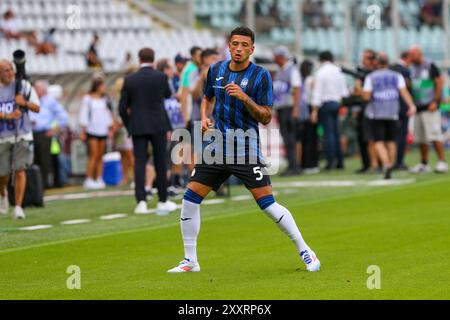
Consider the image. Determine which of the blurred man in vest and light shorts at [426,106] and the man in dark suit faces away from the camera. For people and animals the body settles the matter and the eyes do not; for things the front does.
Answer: the man in dark suit

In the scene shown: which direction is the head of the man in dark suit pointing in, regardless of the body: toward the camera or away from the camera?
away from the camera

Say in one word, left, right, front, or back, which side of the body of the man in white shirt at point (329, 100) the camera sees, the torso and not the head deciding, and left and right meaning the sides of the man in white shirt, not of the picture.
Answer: back

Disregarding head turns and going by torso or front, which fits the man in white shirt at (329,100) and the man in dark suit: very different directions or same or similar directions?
same or similar directions

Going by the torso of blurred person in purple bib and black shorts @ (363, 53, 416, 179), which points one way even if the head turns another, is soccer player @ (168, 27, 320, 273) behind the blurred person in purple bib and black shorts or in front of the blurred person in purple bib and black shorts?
behind

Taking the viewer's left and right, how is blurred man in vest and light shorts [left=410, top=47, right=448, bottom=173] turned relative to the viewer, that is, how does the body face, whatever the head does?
facing the viewer and to the left of the viewer

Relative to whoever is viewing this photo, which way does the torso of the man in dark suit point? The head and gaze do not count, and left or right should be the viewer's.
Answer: facing away from the viewer

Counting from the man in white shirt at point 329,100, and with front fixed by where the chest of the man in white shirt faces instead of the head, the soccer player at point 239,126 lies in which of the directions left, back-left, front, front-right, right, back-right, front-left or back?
back

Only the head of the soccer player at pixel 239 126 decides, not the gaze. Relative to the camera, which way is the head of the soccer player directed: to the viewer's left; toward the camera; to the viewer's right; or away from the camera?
toward the camera

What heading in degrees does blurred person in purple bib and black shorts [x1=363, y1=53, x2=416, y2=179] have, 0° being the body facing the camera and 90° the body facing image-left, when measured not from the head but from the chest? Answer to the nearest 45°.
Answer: approximately 180°
